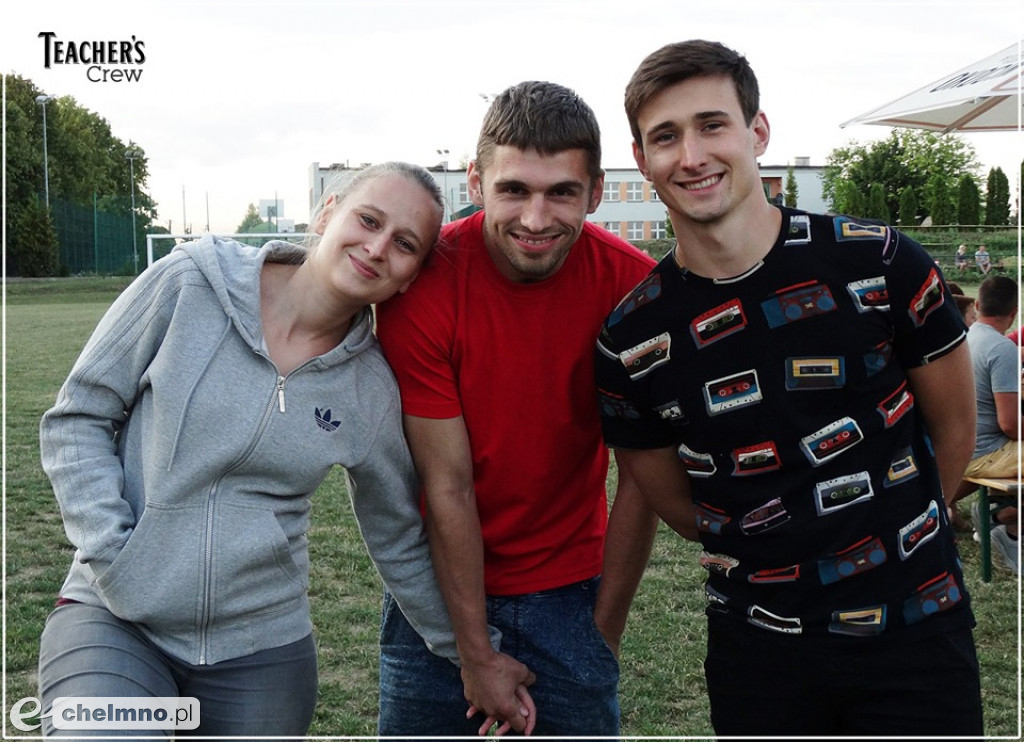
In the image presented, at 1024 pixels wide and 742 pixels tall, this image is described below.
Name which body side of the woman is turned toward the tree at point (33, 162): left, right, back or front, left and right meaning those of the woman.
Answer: back

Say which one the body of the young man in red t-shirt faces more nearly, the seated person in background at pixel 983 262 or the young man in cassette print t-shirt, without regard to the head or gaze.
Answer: the young man in cassette print t-shirt

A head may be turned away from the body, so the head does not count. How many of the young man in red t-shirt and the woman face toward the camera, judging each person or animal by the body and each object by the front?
2

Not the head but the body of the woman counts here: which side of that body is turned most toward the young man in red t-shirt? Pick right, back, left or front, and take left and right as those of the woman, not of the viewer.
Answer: left

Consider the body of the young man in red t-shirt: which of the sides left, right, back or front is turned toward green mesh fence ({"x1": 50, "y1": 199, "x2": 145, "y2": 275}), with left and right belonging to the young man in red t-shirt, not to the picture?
back

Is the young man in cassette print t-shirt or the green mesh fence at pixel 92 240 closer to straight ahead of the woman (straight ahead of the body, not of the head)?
the young man in cassette print t-shirt

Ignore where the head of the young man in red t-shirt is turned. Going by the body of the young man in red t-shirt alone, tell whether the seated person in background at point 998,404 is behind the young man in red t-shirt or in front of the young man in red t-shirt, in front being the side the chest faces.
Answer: behind

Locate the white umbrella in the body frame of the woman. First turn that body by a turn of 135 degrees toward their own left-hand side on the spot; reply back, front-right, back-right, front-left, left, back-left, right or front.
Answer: front

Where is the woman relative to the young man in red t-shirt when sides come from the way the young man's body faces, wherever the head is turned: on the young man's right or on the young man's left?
on the young man's right

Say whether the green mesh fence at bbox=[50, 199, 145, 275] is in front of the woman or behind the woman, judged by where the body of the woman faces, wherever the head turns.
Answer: behind

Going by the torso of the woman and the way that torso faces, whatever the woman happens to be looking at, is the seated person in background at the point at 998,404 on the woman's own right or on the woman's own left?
on the woman's own left

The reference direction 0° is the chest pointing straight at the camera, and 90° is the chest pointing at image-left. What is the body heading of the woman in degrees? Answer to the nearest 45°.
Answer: approximately 0°

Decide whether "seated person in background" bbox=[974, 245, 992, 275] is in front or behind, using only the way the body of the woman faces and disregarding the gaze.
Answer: behind
